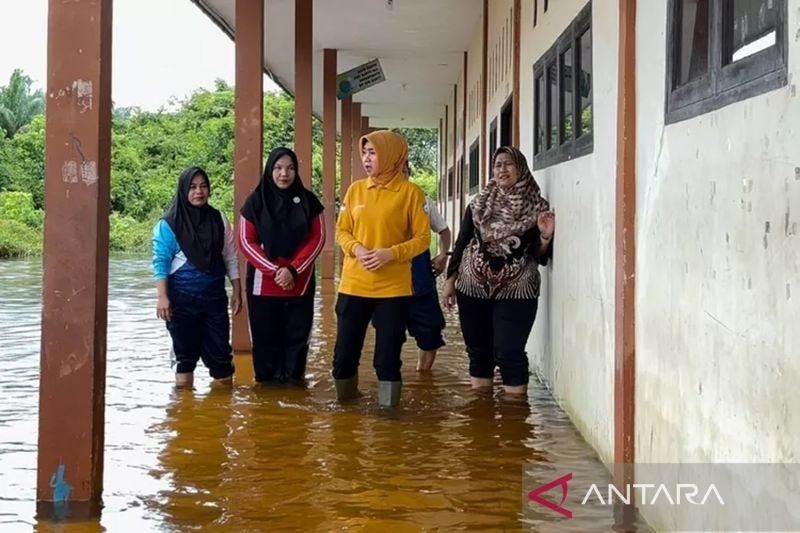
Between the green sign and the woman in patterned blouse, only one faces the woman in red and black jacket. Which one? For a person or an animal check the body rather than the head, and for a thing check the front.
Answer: the green sign

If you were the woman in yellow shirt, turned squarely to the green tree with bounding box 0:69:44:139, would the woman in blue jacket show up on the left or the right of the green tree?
left

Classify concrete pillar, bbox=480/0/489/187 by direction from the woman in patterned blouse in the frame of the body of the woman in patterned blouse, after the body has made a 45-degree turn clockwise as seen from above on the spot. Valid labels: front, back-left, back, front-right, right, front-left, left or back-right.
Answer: back-right

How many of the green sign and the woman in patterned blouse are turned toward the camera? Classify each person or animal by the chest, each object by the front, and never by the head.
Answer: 2

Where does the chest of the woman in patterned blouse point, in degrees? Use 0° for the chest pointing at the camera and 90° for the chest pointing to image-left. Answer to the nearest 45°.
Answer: approximately 0°

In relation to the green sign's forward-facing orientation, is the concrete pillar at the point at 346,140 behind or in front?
behind

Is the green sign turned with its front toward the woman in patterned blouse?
yes

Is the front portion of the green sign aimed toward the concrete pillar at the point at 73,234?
yes

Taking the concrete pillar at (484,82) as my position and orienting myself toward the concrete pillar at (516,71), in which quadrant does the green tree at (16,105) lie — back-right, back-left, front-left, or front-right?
back-right

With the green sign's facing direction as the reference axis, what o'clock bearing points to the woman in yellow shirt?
The woman in yellow shirt is roughly at 12 o'clock from the green sign.

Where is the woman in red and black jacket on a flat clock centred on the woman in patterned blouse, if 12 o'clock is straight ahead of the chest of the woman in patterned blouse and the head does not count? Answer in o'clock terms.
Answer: The woman in red and black jacket is roughly at 3 o'clock from the woman in patterned blouse.

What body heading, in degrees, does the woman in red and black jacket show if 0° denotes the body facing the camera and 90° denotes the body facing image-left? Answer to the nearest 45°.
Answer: approximately 0°

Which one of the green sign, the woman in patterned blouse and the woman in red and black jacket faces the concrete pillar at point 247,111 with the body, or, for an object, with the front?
the green sign

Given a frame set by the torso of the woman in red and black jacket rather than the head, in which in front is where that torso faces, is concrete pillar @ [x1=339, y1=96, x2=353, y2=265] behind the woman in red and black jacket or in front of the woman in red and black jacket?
behind

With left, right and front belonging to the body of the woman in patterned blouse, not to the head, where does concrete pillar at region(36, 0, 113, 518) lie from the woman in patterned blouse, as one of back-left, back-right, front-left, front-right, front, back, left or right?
front-right

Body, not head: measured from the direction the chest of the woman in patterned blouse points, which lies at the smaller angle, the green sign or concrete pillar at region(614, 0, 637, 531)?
the concrete pillar
